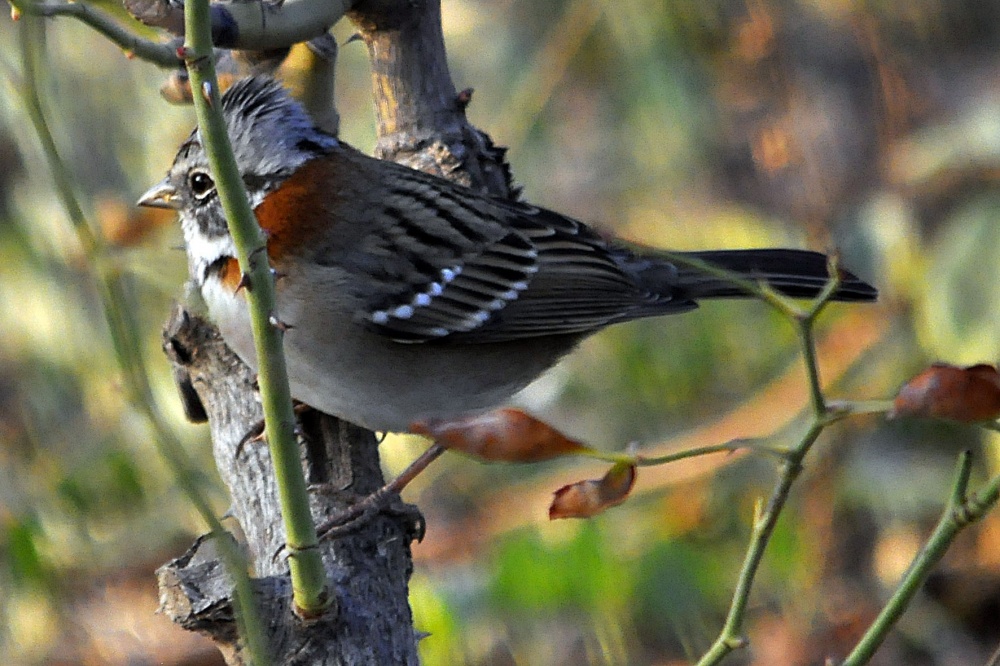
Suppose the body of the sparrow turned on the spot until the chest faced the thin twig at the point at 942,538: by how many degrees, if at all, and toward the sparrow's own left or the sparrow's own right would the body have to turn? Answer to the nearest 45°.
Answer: approximately 135° to the sparrow's own left

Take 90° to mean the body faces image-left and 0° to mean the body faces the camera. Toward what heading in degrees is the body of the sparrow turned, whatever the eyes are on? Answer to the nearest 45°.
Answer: approximately 90°

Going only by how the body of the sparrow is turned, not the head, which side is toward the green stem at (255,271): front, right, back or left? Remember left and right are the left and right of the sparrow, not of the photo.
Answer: front

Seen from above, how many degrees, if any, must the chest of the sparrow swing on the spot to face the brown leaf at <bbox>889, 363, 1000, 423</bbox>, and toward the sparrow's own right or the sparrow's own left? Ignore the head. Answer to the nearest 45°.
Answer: approximately 135° to the sparrow's own left

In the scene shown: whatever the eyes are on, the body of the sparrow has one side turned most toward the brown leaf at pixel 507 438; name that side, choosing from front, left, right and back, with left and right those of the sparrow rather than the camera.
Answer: left

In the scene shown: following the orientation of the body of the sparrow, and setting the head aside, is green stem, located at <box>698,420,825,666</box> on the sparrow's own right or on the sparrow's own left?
on the sparrow's own left
